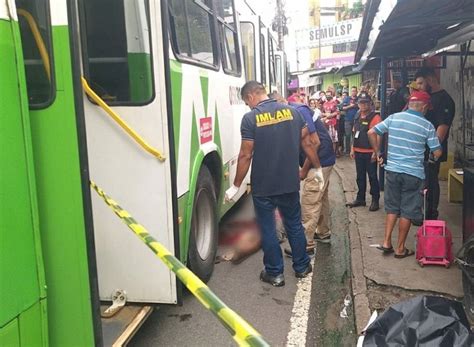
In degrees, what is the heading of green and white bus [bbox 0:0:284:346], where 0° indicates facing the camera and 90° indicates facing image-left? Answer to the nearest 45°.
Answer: approximately 180°

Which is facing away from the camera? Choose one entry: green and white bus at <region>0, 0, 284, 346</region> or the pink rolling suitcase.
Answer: the green and white bus

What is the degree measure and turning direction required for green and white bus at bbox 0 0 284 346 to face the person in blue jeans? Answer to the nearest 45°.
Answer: approximately 45° to its right

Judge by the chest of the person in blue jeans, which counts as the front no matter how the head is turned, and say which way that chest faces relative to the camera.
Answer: away from the camera

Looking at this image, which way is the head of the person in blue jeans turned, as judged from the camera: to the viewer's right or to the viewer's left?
to the viewer's left

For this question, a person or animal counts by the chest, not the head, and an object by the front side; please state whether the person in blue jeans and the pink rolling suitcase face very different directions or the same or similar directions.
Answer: very different directions

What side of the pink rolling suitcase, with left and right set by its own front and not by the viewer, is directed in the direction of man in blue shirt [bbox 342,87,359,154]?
back

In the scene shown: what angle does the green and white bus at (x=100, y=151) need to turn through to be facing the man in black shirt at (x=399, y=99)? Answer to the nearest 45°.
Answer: approximately 45° to its right

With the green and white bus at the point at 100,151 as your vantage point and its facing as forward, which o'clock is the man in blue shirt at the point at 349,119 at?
The man in blue shirt is roughly at 1 o'clock from the green and white bus.

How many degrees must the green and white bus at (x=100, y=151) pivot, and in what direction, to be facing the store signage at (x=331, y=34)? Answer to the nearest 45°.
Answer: approximately 45° to its right
